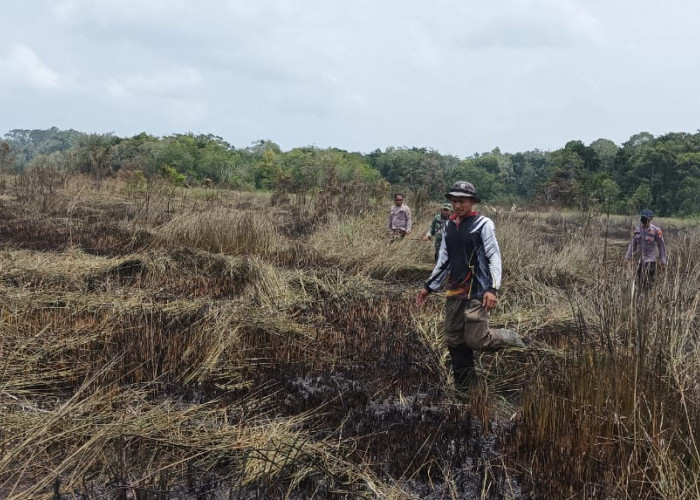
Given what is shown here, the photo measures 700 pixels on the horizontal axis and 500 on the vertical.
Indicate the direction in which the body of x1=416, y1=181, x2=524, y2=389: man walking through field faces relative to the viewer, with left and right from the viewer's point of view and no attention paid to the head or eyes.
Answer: facing the viewer and to the left of the viewer
